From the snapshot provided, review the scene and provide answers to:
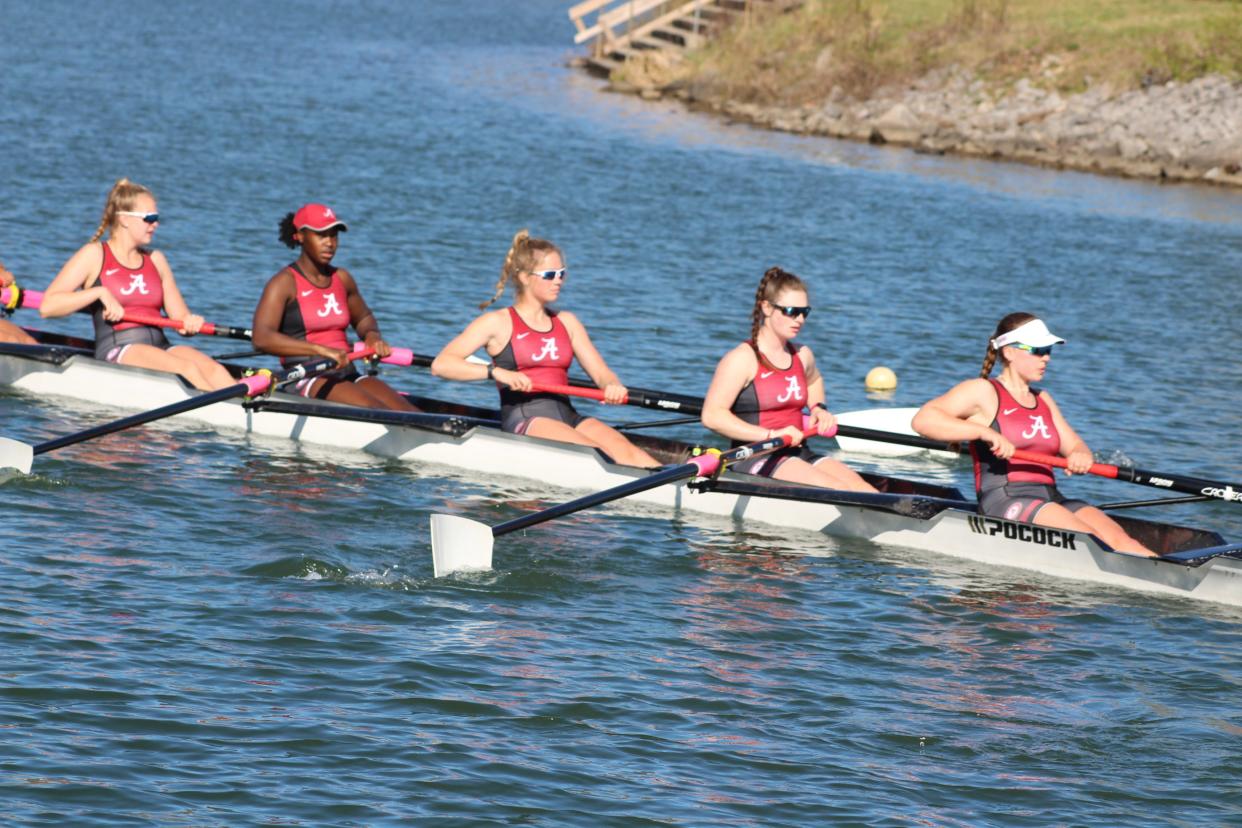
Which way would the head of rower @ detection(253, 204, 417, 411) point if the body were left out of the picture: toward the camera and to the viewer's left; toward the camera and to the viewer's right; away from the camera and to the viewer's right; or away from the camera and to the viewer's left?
toward the camera and to the viewer's right

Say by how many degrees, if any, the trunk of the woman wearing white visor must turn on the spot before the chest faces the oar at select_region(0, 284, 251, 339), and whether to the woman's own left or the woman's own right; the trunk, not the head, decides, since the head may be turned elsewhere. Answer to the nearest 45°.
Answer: approximately 135° to the woman's own right

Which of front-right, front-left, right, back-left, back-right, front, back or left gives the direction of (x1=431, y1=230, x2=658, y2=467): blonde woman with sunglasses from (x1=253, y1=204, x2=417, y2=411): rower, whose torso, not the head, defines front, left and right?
front

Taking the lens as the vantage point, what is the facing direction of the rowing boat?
facing away from the viewer and to the left of the viewer

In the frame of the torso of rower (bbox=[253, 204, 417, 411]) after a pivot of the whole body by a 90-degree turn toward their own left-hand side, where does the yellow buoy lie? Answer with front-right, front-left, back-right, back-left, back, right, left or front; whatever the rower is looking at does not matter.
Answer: front

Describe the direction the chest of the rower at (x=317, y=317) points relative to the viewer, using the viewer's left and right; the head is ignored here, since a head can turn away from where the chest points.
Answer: facing the viewer and to the right of the viewer

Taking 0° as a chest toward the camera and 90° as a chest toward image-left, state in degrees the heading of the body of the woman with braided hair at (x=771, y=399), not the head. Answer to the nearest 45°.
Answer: approximately 315°

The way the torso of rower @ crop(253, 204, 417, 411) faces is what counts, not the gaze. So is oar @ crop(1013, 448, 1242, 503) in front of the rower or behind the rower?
in front

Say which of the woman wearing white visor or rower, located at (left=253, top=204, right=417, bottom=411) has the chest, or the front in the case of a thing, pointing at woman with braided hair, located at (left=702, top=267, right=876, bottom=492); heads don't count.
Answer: the rower

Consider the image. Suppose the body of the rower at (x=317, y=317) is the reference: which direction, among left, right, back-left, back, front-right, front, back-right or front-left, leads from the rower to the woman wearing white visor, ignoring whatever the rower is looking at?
front

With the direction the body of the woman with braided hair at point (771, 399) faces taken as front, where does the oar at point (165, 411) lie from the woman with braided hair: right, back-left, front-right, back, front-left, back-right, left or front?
back-right

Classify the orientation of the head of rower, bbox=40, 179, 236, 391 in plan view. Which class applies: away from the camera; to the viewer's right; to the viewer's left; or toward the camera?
to the viewer's right
